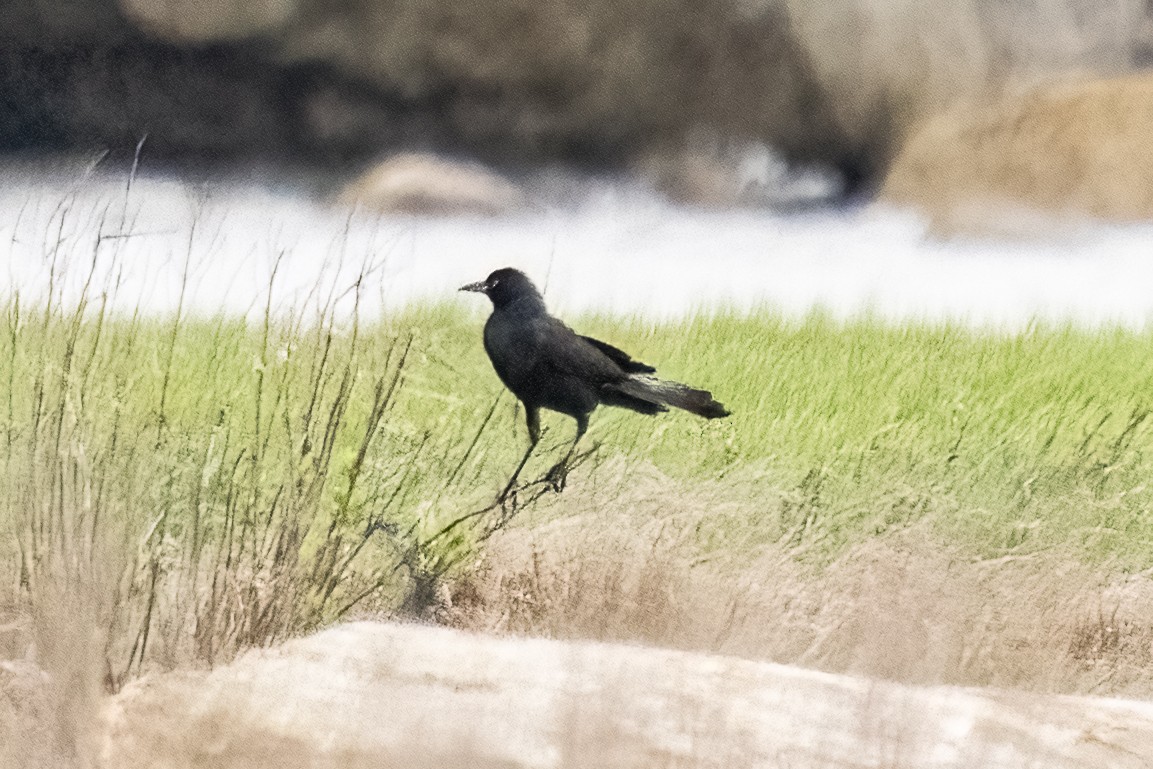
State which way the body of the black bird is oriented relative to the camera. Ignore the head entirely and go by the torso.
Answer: to the viewer's left

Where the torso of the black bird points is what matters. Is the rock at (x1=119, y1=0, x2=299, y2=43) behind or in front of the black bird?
in front

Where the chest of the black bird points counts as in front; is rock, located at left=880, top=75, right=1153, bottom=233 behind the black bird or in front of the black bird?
behind
